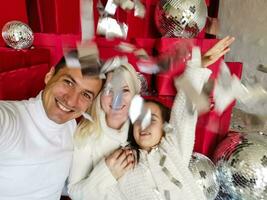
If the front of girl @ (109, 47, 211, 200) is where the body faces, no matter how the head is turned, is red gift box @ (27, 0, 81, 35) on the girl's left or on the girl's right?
on the girl's right

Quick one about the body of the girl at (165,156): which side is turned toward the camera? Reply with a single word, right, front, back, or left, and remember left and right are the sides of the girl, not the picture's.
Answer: front

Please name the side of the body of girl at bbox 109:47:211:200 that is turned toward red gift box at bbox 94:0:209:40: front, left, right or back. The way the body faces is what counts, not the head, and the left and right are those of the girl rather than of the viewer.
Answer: back

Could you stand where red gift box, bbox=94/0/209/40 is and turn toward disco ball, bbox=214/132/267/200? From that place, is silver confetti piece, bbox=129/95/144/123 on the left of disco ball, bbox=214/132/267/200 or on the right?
right

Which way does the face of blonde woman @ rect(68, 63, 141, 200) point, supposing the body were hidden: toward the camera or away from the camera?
toward the camera
